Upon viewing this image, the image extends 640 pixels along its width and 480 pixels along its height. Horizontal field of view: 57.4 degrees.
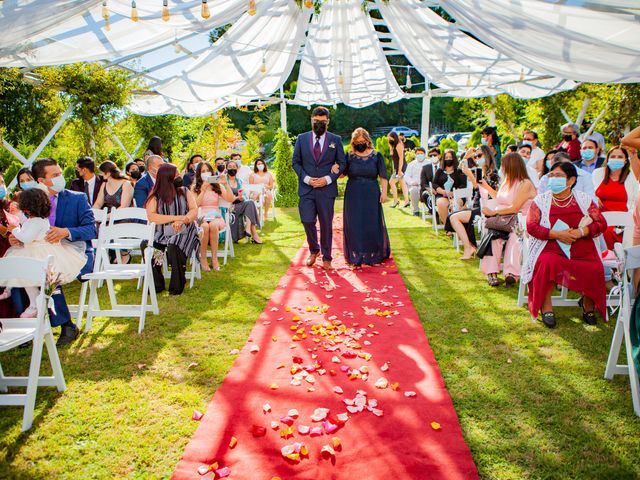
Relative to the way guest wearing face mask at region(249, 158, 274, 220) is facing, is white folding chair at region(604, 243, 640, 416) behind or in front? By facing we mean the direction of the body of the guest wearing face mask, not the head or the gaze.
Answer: in front

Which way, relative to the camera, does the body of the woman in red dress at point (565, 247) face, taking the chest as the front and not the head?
toward the camera

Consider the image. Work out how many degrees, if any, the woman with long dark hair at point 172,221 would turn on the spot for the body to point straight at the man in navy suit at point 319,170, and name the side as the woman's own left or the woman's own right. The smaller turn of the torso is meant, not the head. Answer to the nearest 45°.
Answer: approximately 90° to the woman's own left

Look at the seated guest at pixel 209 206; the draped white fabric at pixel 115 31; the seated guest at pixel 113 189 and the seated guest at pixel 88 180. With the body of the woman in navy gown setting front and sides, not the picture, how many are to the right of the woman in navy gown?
4

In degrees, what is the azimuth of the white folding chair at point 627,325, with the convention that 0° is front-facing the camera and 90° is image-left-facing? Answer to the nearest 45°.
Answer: approximately 315°

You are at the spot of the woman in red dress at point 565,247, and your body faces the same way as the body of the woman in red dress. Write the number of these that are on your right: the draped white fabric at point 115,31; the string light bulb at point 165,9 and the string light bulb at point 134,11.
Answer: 3

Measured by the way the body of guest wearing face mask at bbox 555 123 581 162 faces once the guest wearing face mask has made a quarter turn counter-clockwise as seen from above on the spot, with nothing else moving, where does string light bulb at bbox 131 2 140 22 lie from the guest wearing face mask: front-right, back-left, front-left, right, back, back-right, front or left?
right

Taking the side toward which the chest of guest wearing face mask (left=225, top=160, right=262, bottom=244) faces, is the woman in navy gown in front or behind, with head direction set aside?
in front

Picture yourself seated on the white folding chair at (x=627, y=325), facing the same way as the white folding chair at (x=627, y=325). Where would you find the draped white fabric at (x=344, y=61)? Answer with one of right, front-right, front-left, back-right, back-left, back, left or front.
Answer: back

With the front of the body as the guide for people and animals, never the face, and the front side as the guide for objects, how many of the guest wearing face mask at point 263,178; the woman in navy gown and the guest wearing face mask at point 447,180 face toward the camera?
3

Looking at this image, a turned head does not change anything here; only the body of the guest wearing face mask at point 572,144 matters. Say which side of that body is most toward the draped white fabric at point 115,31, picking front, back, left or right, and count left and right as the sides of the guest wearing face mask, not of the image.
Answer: front
